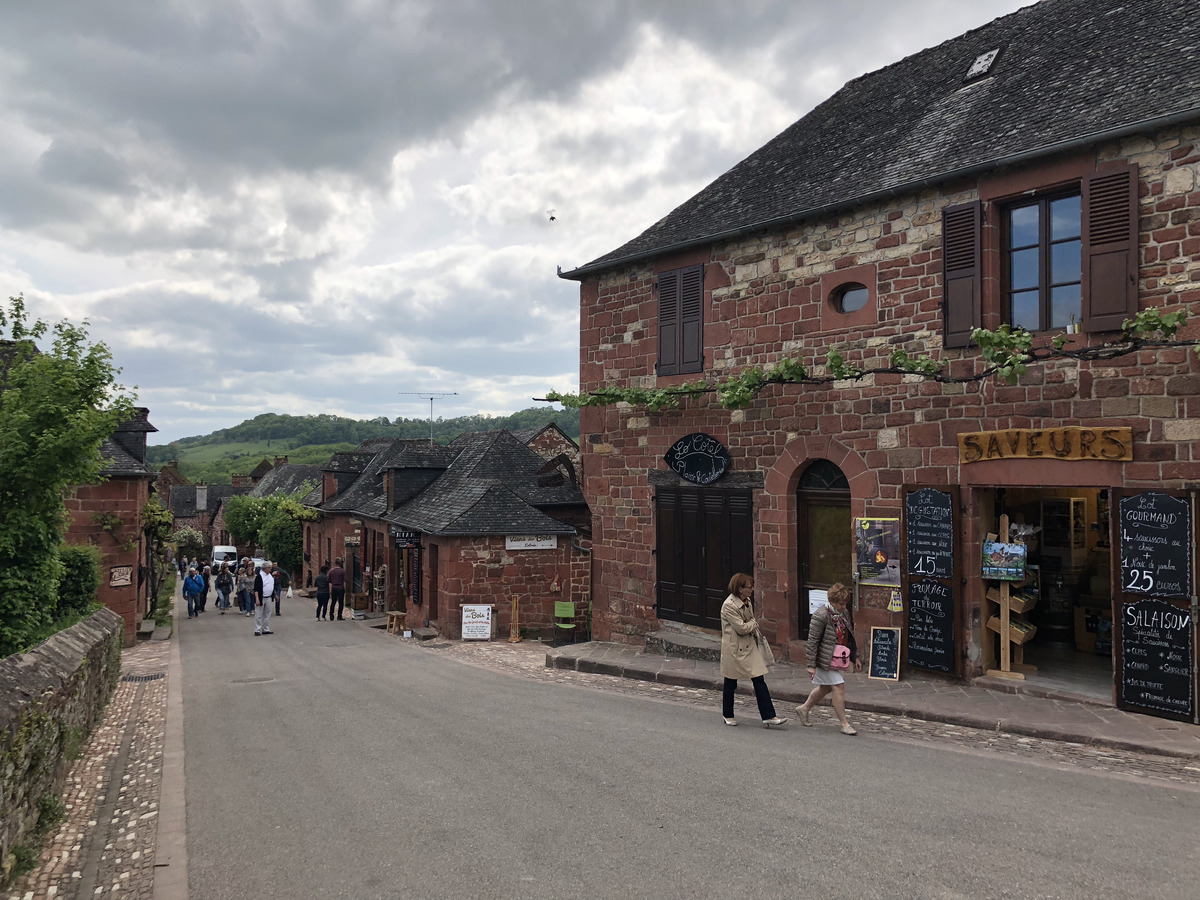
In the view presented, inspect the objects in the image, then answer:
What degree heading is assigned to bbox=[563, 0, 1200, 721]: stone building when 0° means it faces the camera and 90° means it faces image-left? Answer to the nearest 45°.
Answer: approximately 45°

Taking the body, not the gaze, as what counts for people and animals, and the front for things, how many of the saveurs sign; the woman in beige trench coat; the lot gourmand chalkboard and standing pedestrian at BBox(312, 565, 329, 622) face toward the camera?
2

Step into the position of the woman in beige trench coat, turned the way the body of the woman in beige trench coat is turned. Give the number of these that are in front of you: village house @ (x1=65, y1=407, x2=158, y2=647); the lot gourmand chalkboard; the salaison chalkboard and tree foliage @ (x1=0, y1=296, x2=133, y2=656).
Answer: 2

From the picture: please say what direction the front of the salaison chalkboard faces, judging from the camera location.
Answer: facing the viewer and to the left of the viewer

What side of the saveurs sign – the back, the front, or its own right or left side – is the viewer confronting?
front

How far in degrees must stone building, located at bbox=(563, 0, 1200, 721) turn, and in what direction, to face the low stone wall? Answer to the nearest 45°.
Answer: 0° — it already faces it

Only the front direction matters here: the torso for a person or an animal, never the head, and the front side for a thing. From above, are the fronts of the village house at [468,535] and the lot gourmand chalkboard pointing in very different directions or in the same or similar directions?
same or similar directions
